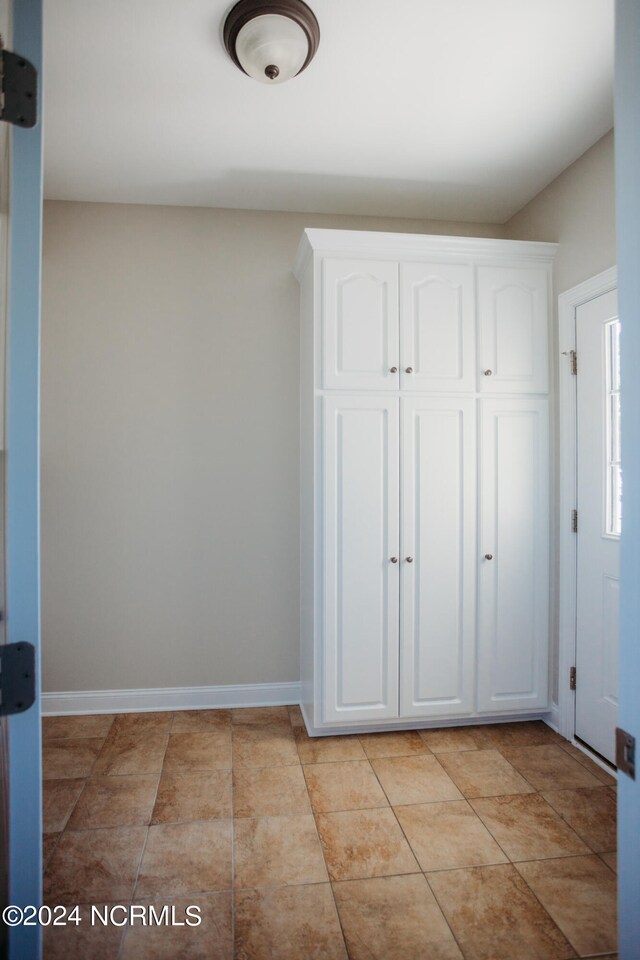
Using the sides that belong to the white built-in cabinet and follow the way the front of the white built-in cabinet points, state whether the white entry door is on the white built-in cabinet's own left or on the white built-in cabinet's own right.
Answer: on the white built-in cabinet's own left

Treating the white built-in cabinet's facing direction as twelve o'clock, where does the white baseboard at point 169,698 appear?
The white baseboard is roughly at 3 o'clock from the white built-in cabinet.

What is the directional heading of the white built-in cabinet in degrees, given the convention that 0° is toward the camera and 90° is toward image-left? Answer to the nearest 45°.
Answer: approximately 0°
